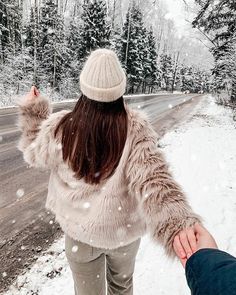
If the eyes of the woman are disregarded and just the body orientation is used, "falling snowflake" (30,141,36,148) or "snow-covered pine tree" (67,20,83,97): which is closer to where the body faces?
the snow-covered pine tree

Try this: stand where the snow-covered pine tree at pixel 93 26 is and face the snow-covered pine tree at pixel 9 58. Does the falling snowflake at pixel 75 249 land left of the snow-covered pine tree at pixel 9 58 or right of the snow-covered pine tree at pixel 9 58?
left

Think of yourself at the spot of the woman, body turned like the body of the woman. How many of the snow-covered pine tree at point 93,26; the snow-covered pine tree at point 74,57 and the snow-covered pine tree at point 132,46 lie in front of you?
3

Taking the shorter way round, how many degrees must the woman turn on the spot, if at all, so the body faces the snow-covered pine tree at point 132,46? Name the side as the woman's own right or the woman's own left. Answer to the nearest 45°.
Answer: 0° — they already face it

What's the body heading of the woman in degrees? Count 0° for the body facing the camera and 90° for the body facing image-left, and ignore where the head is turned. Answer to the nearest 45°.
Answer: approximately 180°

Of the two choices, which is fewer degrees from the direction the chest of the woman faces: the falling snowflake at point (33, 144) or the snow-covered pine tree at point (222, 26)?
the snow-covered pine tree

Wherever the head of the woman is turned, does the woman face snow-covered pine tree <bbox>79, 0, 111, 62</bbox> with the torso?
yes
